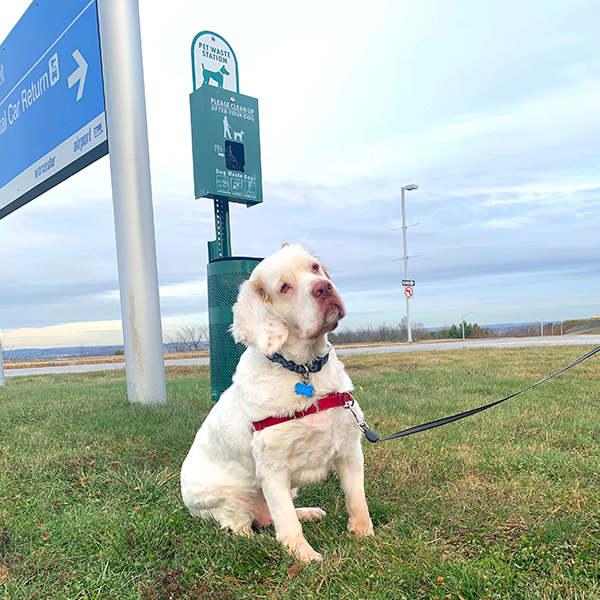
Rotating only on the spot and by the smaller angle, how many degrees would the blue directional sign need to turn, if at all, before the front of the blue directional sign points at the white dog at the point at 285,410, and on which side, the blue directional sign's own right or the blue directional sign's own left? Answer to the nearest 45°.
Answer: approximately 45° to the blue directional sign's own left

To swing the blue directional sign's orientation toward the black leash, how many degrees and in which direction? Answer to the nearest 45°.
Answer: approximately 45° to its left

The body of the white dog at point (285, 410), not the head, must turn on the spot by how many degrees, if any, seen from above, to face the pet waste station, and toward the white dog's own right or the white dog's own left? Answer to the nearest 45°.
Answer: approximately 135° to the white dog's own left

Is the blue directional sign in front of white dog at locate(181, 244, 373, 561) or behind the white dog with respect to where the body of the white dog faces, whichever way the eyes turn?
behind

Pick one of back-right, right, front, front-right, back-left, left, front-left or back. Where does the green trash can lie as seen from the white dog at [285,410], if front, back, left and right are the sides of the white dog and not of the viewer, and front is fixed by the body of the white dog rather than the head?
back-left

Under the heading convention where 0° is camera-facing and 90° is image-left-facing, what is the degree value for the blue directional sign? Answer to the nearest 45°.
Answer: approximately 45°

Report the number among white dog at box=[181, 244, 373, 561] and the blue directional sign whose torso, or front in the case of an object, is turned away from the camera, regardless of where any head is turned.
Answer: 0

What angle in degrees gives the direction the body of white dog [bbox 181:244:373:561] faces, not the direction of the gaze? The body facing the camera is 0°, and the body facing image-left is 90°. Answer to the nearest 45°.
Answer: approximately 315°
